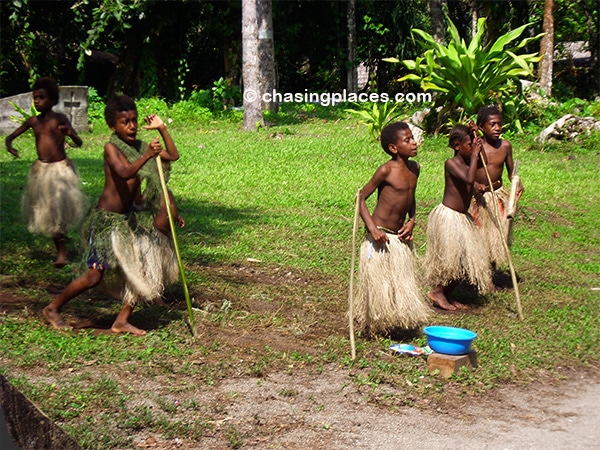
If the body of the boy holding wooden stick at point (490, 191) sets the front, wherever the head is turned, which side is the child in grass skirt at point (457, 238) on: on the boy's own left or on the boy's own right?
on the boy's own right

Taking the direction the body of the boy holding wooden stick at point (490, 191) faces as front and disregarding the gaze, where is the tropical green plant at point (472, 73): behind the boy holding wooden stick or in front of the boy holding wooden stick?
behind

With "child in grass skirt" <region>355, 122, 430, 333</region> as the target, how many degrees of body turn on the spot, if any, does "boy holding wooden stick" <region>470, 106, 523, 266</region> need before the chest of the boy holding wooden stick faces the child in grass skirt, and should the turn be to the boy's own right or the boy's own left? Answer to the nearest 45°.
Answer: approximately 45° to the boy's own right

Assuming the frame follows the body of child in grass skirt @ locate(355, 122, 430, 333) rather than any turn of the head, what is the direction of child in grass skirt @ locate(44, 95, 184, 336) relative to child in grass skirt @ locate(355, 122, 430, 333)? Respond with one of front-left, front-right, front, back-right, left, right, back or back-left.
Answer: back-right

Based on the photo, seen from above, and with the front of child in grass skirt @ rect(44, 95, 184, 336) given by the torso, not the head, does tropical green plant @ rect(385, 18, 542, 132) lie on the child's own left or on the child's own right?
on the child's own left
